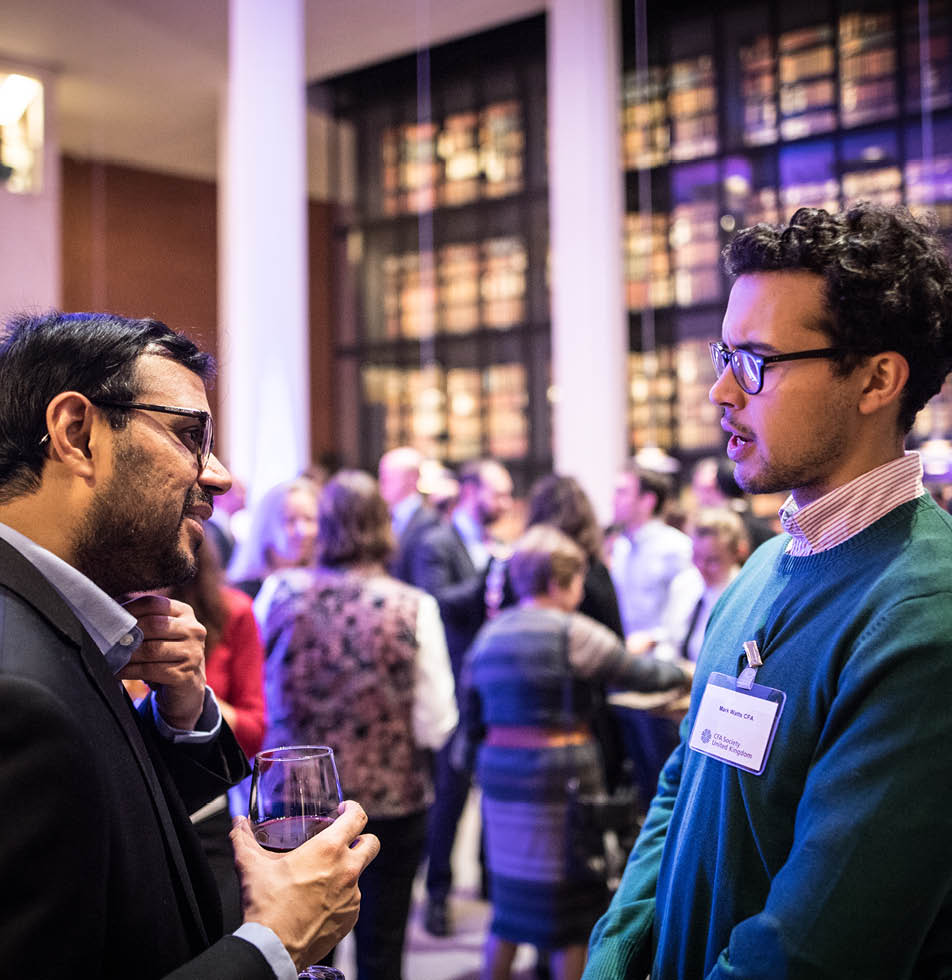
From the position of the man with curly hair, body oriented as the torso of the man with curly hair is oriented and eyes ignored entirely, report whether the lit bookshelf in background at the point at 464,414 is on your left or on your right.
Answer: on your right

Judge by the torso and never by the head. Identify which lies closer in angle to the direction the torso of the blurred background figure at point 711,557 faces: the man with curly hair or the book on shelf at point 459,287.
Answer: the man with curly hair

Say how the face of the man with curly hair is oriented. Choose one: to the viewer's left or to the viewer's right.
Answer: to the viewer's left

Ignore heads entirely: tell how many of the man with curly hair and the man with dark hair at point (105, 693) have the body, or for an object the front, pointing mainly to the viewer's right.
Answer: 1

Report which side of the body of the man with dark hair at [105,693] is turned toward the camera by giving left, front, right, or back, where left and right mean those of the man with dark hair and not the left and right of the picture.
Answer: right

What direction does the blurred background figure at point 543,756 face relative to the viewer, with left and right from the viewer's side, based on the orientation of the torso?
facing away from the viewer and to the right of the viewer

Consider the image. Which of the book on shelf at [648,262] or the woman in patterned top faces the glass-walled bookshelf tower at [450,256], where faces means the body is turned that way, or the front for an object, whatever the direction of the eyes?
the woman in patterned top

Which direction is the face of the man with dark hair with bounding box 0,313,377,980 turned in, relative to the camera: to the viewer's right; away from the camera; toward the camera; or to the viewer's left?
to the viewer's right

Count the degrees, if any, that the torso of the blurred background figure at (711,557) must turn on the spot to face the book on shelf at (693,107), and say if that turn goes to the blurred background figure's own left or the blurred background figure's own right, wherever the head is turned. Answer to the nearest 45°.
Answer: approximately 135° to the blurred background figure's own right

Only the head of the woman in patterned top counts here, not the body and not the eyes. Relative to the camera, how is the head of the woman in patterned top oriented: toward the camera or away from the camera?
away from the camera

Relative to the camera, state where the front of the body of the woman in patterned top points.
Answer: away from the camera

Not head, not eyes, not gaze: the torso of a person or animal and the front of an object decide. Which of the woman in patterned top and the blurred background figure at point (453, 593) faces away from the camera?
the woman in patterned top

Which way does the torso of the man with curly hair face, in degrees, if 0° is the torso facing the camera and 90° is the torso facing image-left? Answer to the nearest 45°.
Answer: approximately 45°

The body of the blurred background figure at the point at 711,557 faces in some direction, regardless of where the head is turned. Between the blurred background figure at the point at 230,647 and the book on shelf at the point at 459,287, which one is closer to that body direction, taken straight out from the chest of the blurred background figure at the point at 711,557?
the blurred background figure
